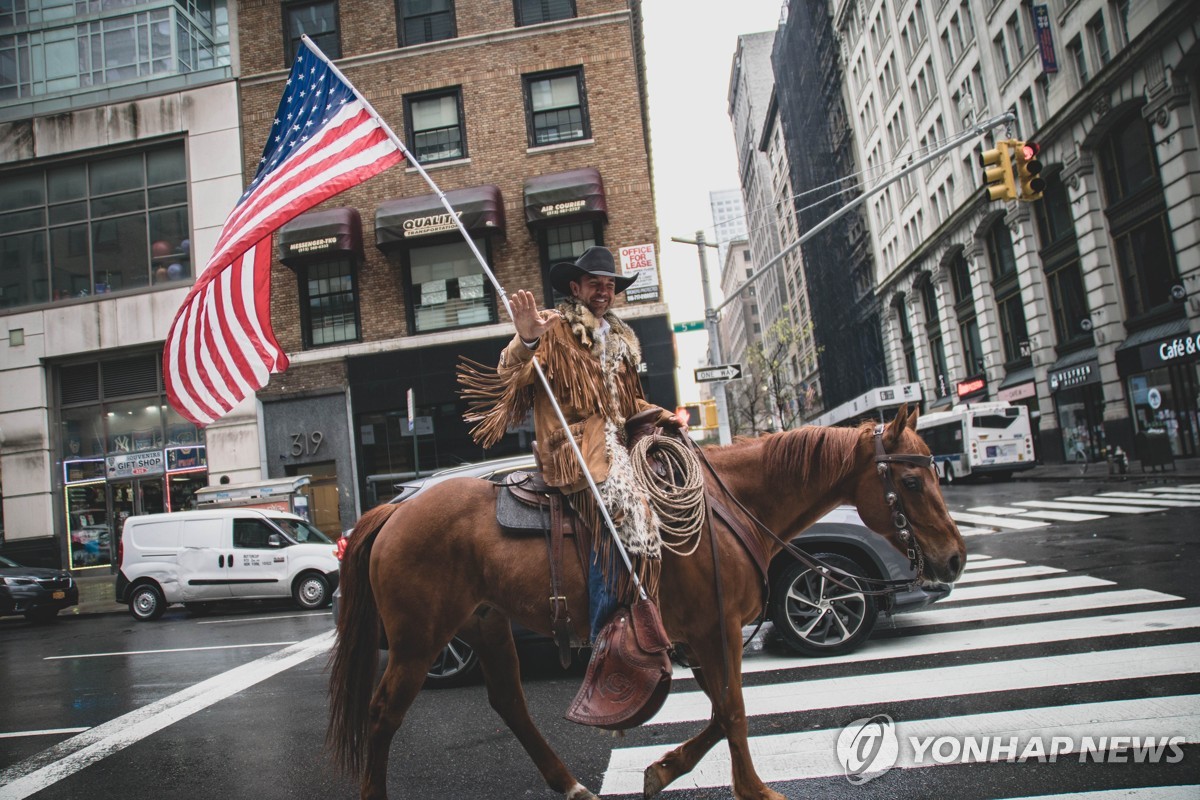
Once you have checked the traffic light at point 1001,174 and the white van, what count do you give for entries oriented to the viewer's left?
1

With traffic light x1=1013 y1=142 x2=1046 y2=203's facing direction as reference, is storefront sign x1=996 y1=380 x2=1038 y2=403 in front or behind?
behind

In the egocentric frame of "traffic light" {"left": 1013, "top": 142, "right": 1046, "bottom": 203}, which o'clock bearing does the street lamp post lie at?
The street lamp post is roughly at 5 o'clock from the traffic light.

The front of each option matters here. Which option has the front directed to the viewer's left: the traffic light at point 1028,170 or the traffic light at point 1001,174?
the traffic light at point 1001,174

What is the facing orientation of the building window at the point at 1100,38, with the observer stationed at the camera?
facing the viewer and to the left of the viewer

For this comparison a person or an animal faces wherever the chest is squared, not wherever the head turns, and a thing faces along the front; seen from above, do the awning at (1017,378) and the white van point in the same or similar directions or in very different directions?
very different directions

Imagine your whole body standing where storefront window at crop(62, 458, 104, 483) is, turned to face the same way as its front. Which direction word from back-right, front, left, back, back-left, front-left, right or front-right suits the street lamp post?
front-left

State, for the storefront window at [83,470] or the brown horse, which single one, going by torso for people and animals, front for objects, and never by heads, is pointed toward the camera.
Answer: the storefront window

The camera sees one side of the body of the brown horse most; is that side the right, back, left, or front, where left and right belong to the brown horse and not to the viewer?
right

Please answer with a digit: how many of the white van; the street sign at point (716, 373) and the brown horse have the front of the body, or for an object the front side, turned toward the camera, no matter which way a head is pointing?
1

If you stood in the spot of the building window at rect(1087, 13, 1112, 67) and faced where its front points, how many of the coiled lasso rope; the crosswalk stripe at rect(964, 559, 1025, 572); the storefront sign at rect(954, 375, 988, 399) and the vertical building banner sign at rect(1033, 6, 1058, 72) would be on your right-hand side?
2

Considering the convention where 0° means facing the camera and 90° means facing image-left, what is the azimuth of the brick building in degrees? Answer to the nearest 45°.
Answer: approximately 0°

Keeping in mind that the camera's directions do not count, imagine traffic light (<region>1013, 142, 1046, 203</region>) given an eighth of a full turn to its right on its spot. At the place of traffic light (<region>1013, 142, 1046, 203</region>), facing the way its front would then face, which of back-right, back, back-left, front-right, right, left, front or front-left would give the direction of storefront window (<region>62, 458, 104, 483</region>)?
right

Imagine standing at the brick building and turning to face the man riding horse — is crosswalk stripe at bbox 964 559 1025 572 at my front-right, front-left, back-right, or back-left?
front-left

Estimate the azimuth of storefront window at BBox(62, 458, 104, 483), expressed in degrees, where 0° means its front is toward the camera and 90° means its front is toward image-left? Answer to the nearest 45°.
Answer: approximately 0°

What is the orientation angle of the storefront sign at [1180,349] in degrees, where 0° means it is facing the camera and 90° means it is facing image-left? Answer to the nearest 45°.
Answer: approximately 45°

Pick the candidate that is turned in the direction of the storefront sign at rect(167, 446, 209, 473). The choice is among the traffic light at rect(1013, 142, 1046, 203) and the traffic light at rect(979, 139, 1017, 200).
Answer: the traffic light at rect(979, 139, 1017, 200)

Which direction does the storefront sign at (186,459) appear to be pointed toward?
toward the camera
